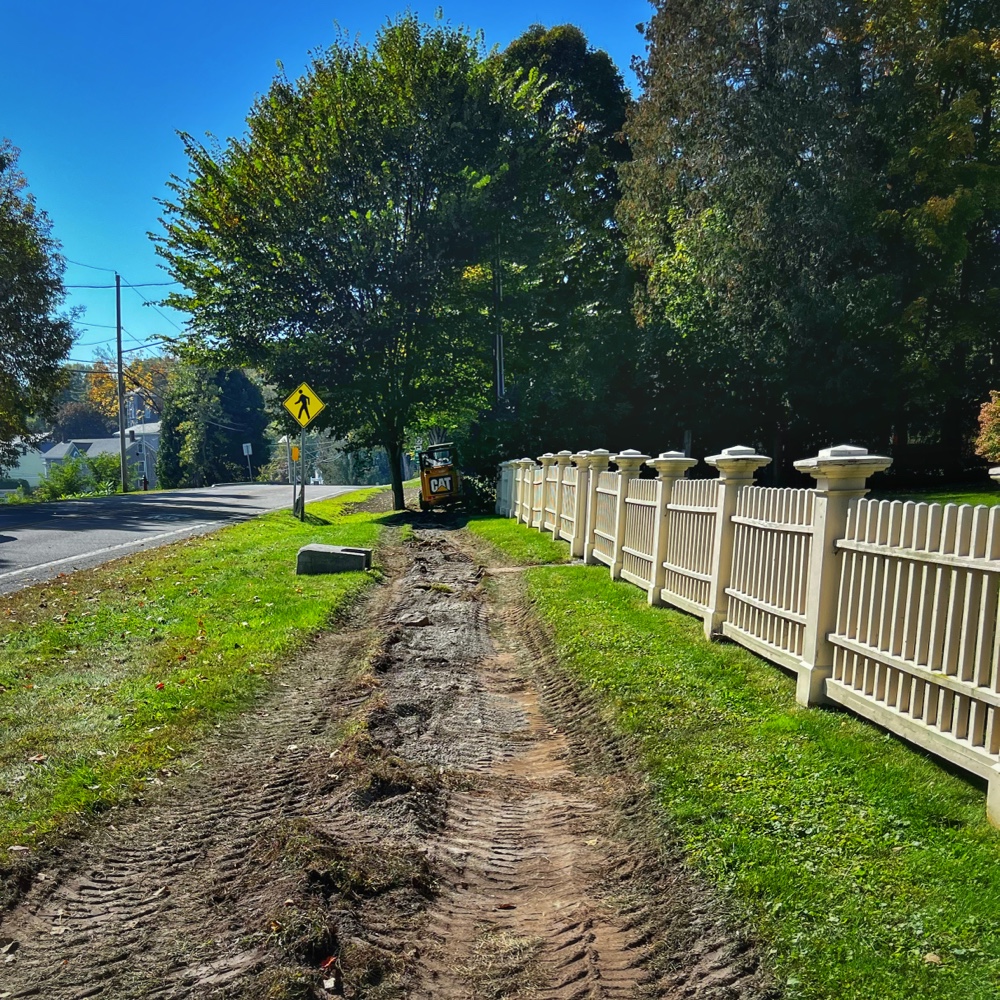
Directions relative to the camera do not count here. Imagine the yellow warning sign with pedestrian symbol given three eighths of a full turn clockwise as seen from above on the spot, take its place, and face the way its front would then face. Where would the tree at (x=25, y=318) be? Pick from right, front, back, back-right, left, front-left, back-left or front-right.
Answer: front

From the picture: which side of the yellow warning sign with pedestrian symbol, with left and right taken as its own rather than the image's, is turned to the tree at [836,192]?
left

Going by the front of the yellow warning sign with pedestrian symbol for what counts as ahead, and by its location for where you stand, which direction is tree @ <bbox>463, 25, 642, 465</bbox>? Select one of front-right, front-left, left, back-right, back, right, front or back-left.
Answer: back-left

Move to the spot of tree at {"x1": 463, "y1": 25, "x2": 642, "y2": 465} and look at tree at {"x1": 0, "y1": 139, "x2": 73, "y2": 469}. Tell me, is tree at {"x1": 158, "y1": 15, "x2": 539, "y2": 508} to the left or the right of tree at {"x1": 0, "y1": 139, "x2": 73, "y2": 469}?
left

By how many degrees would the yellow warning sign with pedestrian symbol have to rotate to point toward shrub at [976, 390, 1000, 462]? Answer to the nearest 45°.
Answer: approximately 90° to its left

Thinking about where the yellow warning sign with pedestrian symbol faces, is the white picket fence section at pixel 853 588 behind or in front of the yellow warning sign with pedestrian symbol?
in front

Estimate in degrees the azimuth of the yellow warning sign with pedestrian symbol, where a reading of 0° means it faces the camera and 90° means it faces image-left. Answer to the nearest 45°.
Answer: approximately 0°
